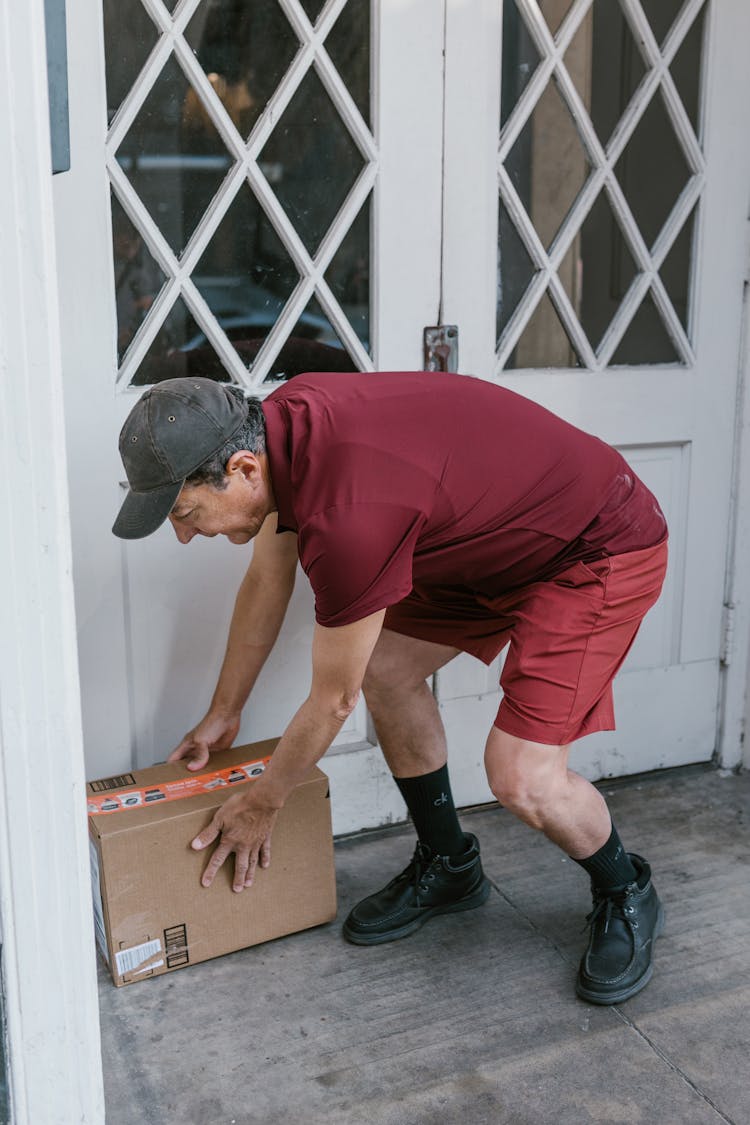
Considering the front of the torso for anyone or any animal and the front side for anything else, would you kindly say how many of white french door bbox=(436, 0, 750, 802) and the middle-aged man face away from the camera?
0

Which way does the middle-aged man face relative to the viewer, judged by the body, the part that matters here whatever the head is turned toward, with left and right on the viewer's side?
facing the viewer and to the left of the viewer

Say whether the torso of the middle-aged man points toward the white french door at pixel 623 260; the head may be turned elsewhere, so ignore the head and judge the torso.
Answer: no

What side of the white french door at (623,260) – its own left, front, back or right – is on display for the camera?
front

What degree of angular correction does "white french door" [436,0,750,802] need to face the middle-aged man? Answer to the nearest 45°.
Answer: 0° — it already faces them

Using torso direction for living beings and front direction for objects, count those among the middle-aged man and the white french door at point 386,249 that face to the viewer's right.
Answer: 0

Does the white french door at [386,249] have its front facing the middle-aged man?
yes

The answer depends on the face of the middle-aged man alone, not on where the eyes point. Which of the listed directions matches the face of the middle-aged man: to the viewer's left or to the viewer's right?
to the viewer's left
